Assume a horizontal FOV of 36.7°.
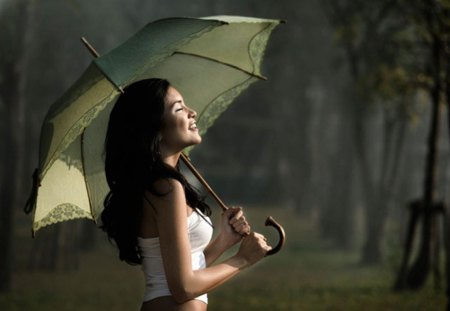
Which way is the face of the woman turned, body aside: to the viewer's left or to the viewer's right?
to the viewer's right

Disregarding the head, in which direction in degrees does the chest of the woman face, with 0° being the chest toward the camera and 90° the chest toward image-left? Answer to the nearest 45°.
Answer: approximately 270°
